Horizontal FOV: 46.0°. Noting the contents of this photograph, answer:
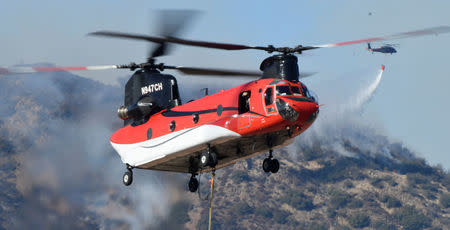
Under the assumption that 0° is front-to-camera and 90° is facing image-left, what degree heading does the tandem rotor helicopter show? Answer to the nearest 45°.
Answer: approximately 315°
